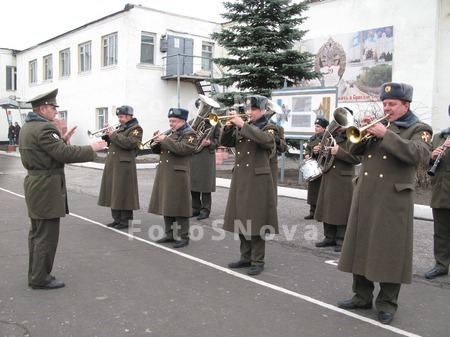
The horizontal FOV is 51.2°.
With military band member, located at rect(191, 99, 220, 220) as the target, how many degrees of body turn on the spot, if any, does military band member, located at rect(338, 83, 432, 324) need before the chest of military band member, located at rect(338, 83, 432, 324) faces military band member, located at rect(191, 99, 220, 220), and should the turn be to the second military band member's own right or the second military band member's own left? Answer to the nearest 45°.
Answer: approximately 90° to the second military band member's own right

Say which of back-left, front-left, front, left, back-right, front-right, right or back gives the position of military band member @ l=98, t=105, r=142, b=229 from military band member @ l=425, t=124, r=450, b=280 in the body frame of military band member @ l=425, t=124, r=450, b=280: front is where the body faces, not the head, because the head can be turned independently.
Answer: front-right

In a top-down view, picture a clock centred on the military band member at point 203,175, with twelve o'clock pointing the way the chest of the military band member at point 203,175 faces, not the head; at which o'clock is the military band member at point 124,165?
the military band member at point 124,165 is roughly at 12 o'clock from the military band member at point 203,175.

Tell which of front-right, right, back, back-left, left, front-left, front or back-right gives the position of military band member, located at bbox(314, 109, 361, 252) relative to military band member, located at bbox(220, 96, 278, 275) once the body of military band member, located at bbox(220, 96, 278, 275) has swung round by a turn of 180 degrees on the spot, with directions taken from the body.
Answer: front

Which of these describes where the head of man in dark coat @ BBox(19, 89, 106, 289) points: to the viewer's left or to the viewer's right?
to the viewer's right

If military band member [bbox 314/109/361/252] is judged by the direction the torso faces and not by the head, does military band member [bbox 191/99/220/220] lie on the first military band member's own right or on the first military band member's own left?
on the first military band member's own right

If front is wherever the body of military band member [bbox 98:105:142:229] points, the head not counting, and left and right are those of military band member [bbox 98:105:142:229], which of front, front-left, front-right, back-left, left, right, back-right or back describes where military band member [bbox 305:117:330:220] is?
back-left

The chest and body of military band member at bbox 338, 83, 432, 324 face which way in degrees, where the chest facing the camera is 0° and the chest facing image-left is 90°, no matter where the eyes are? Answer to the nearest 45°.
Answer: approximately 45°

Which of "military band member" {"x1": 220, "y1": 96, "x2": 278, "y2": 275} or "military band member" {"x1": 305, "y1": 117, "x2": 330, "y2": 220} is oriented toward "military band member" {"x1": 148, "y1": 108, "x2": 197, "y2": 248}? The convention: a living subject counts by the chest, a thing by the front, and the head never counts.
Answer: "military band member" {"x1": 305, "y1": 117, "x2": 330, "y2": 220}
